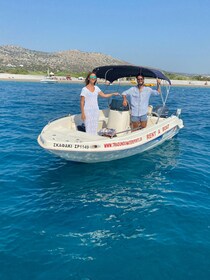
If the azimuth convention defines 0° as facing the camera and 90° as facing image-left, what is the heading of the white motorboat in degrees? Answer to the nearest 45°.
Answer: approximately 45°

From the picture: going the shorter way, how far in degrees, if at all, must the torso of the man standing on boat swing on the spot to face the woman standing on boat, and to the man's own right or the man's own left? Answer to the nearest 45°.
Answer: approximately 45° to the man's own right

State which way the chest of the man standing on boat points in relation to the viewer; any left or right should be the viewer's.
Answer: facing the viewer
